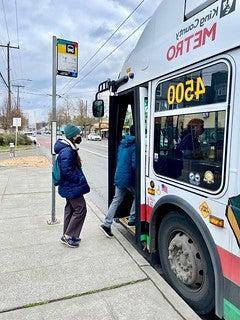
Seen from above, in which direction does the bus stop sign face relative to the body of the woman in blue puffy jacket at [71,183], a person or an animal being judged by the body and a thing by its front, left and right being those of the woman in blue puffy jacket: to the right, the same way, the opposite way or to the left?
to the right

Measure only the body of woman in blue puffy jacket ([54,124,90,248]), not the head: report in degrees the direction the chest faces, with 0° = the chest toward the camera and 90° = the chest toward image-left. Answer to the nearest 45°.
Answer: approximately 270°

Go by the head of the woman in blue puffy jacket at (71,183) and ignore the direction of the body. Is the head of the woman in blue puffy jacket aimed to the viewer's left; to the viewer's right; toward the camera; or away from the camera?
to the viewer's right

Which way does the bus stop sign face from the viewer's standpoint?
toward the camera

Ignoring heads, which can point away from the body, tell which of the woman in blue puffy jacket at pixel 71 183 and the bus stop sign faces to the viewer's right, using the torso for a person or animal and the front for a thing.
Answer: the woman in blue puffy jacket

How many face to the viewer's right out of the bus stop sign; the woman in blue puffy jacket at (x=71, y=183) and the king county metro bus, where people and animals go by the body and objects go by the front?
1

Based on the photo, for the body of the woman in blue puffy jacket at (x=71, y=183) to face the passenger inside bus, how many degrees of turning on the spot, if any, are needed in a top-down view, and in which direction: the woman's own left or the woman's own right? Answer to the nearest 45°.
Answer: approximately 45° to the woman's own right
